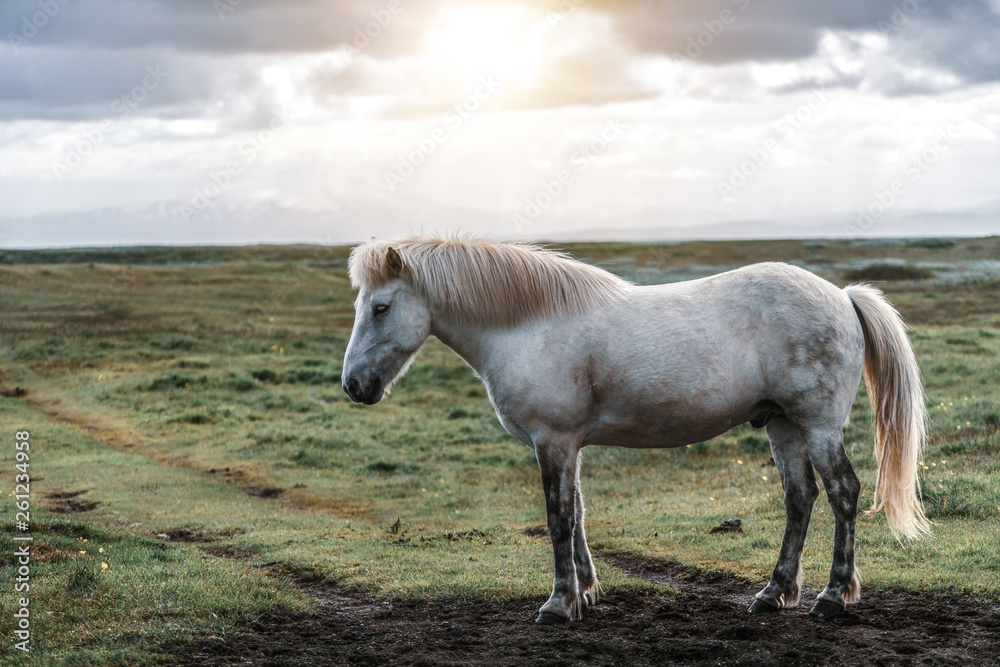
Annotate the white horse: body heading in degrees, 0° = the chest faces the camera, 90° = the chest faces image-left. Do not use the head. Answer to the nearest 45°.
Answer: approximately 90°
